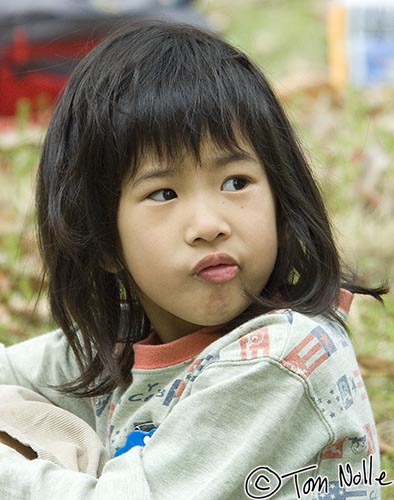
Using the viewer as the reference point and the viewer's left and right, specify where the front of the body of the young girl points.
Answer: facing the viewer and to the left of the viewer

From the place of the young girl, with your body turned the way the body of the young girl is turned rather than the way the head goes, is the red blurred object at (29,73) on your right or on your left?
on your right

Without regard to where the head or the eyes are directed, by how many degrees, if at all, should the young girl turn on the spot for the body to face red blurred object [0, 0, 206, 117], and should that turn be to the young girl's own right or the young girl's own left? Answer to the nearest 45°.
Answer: approximately 135° to the young girl's own right
